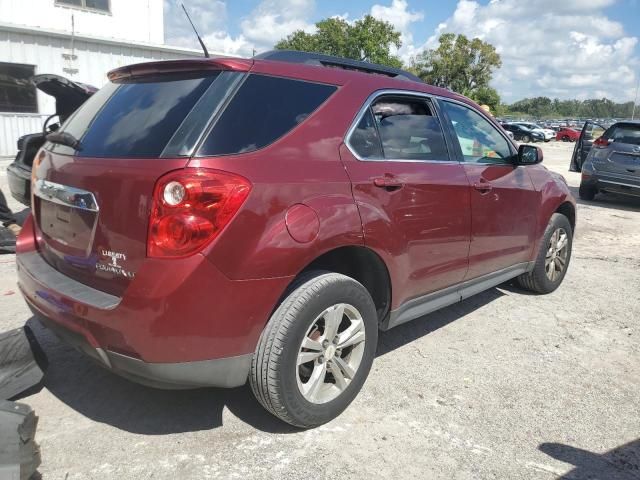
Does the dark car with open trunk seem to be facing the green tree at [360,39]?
no

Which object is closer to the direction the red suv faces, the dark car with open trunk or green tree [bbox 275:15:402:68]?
the green tree

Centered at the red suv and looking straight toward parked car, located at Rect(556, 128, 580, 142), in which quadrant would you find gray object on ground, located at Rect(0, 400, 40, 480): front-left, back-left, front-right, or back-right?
back-left

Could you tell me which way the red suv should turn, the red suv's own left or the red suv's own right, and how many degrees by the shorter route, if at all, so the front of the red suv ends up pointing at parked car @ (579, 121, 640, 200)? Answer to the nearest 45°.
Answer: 0° — it already faces it

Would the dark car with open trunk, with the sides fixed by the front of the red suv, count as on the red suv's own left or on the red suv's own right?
on the red suv's own left

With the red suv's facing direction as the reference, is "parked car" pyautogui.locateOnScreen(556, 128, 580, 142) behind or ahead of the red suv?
ahead

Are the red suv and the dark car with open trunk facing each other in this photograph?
no

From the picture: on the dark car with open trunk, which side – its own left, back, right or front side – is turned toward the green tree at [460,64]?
front

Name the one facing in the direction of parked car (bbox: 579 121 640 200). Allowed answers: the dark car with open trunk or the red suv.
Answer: the red suv

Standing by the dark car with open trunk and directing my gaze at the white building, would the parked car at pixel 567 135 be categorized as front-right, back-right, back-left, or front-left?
front-right

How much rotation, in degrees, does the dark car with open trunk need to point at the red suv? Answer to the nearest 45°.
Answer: approximately 90° to its right

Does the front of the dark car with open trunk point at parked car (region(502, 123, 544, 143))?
no

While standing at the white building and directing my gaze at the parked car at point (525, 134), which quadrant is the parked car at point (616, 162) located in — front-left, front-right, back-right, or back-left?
front-right

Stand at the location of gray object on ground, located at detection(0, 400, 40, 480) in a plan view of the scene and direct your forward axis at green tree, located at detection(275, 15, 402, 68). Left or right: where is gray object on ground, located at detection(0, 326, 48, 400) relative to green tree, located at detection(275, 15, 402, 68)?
left

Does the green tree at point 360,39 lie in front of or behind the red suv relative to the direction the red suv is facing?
in front

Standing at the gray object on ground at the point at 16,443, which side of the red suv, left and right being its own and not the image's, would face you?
back

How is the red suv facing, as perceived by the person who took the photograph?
facing away from the viewer and to the right of the viewer
